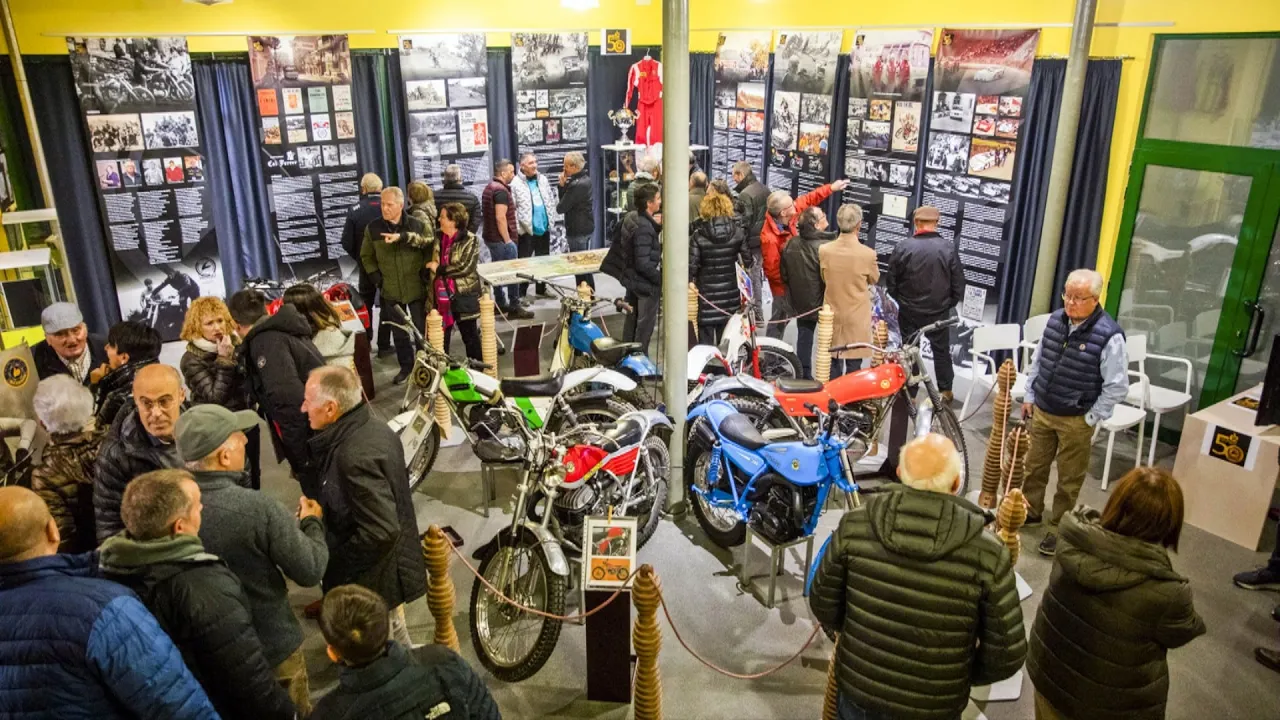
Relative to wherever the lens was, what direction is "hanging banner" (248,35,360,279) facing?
facing the viewer

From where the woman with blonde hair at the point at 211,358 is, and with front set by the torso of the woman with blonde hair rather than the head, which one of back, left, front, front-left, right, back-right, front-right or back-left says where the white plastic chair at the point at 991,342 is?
front-left

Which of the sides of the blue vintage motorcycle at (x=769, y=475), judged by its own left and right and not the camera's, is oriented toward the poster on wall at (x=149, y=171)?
back

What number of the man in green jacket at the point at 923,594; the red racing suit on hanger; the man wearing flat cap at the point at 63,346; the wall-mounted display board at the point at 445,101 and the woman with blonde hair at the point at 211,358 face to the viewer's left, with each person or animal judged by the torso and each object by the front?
0

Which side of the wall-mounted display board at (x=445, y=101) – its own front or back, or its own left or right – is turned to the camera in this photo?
front

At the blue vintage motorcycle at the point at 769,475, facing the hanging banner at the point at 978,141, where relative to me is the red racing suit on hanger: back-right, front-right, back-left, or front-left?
front-left

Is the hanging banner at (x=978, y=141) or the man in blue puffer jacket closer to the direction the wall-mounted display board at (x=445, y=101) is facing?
the man in blue puffer jacket

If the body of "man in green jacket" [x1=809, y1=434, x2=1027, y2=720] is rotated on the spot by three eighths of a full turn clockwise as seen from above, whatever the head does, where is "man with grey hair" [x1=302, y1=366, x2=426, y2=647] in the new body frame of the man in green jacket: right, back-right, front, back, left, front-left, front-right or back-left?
back-right

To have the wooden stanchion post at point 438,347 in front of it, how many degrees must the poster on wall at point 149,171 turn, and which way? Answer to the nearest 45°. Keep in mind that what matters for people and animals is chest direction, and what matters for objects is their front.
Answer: approximately 45° to its left

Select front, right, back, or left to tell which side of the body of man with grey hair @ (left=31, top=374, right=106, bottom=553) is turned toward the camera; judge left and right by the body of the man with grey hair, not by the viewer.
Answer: back

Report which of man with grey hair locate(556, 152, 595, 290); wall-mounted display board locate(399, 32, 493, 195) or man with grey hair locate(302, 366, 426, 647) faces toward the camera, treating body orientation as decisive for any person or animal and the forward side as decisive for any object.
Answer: the wall-mounted display board

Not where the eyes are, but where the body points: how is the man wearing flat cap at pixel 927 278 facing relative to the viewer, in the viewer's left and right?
facing away from the viewer

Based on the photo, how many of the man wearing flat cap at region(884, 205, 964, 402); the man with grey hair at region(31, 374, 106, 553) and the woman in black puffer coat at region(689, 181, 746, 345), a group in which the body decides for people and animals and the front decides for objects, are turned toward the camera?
0

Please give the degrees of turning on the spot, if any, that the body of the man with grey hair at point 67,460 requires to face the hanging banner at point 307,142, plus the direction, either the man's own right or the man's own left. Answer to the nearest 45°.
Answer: approximately 45° to the man's own right

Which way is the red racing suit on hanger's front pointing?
toward the camera

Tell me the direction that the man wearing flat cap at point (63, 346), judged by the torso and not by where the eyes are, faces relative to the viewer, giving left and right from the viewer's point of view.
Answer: facing the viewer and to the right of the viewer

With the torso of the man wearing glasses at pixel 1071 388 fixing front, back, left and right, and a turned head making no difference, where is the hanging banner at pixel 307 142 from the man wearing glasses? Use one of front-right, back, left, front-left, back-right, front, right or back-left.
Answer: front-right

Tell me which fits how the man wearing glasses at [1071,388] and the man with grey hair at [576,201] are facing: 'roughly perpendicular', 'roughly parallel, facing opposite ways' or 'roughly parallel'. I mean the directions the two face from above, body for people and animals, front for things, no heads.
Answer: roughly parallel
